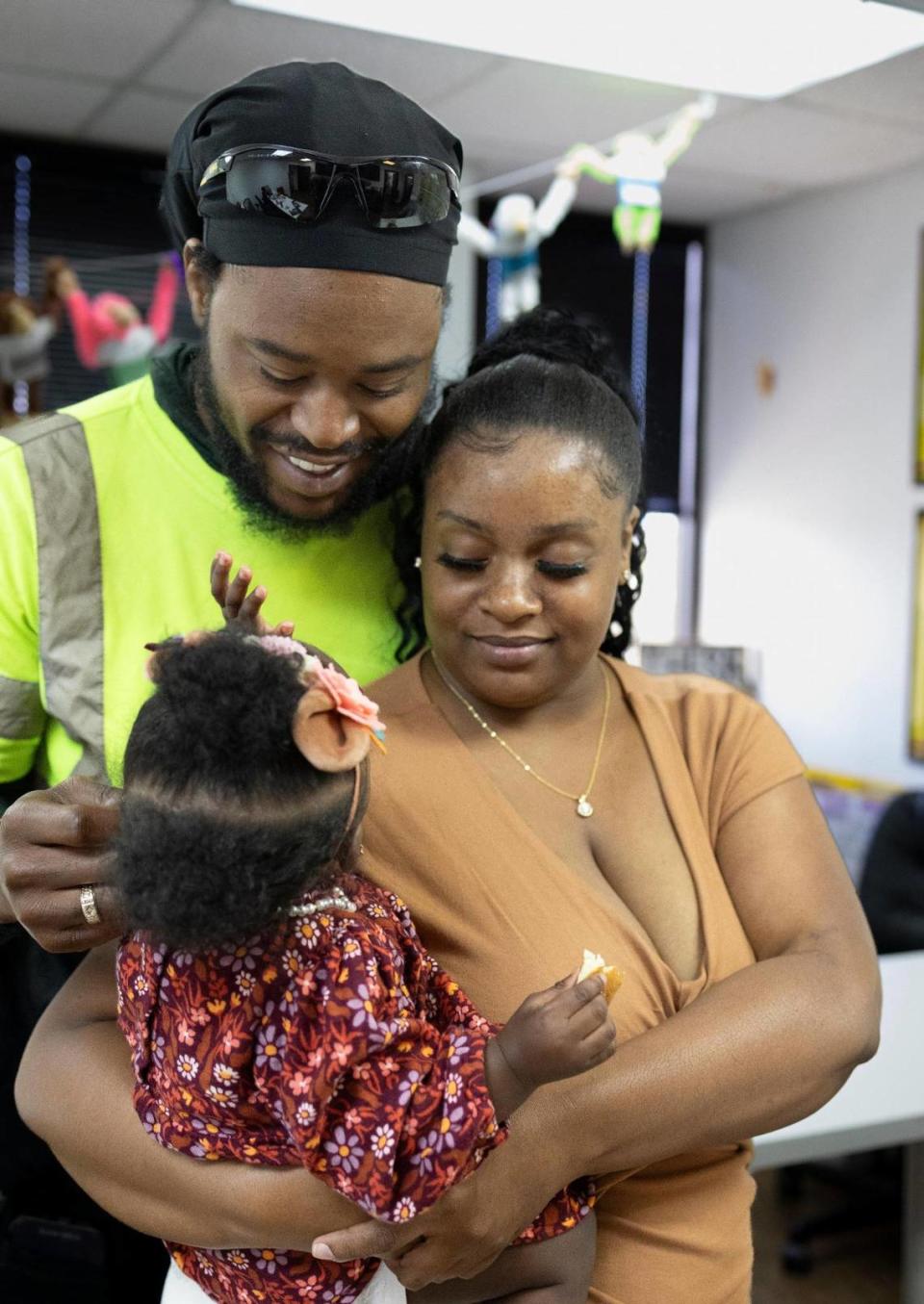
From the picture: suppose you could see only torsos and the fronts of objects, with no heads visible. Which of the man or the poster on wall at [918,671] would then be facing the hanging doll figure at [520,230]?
the poster on wall

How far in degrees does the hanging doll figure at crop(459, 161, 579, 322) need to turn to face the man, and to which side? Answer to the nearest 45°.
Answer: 0° — it already faces them

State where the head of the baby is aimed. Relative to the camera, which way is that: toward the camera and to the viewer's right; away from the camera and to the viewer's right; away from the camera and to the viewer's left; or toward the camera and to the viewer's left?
away from the camera and to the viewer's right

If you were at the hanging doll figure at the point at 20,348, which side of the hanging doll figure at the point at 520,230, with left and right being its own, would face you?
right

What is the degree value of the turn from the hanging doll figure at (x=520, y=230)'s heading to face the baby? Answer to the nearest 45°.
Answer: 0° — it already faces them

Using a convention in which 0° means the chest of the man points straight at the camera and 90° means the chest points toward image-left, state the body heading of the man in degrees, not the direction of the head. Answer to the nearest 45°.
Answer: approximately 315°
